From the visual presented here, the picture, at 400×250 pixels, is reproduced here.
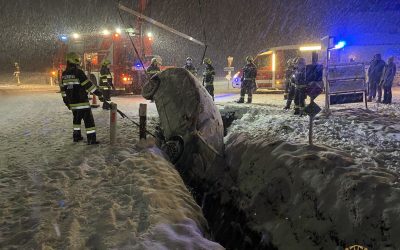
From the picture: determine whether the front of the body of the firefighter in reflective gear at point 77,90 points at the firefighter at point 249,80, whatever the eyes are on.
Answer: yes

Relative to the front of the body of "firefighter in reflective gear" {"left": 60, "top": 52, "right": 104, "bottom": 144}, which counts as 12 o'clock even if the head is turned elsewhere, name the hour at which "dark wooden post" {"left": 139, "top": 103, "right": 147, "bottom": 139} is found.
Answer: The dark wooden post is roughly at 2 o'clock from the firefighter in reflective gear.

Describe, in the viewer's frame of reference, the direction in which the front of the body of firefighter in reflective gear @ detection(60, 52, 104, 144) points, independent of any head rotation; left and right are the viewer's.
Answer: facing away from the viewer and to the right of the viewer

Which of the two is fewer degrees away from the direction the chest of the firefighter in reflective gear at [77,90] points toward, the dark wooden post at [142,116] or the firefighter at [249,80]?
the firefighter

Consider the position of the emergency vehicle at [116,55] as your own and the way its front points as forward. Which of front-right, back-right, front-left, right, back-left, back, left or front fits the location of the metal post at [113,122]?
front-right

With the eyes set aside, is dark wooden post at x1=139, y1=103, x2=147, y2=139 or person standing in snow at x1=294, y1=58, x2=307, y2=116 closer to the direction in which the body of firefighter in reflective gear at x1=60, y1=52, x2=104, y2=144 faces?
the person standing in snow
